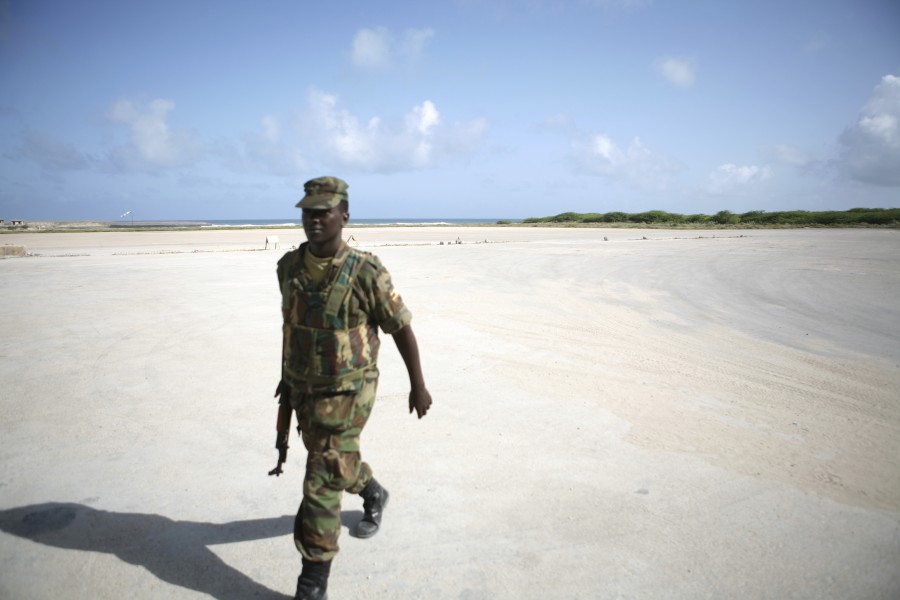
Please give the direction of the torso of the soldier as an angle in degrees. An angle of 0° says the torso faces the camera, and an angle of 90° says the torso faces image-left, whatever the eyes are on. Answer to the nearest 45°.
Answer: approximately 45°

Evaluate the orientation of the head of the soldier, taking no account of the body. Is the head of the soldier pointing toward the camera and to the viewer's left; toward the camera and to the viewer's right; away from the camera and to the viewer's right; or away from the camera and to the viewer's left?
toward the camera and to the viewer's left
